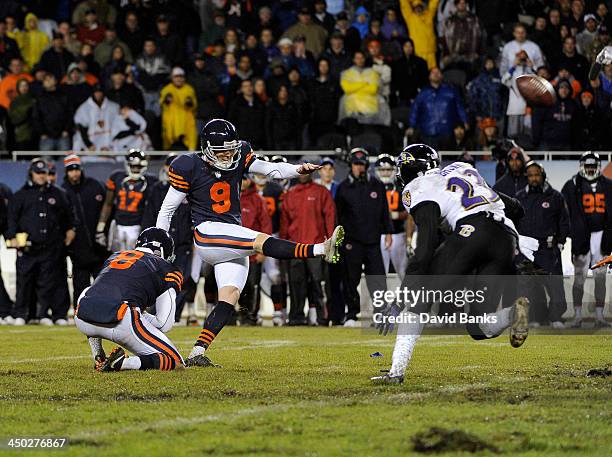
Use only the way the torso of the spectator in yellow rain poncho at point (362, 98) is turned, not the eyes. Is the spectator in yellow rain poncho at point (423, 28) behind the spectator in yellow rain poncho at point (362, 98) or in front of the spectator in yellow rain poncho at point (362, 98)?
behind

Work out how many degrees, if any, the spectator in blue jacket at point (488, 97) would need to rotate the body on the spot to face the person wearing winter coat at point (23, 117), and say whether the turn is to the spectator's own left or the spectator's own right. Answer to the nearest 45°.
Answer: approximately 90° to the spectator's own right

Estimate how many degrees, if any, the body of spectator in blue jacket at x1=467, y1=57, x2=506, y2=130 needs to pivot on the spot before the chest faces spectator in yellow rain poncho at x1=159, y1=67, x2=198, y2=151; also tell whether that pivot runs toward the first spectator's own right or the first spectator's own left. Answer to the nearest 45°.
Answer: approximately 90° to the first spectator's own right

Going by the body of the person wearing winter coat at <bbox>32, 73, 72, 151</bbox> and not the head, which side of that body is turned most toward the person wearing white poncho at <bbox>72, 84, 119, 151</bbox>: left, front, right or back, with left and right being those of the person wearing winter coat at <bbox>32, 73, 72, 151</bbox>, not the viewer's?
left

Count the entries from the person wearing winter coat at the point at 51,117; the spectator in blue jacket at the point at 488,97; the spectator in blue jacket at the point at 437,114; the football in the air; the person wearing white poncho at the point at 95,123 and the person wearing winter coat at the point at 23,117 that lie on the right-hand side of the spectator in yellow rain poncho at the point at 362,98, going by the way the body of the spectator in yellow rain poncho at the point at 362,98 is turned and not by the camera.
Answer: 3

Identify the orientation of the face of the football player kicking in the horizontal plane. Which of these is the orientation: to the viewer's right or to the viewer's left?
to the viewer's right

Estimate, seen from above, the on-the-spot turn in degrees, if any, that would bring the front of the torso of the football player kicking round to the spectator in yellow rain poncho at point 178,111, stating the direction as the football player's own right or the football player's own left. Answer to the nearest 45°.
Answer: approximately 135° to the football player's own left

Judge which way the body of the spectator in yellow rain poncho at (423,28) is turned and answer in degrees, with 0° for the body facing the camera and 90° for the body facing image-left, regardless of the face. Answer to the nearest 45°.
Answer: approximately 0°

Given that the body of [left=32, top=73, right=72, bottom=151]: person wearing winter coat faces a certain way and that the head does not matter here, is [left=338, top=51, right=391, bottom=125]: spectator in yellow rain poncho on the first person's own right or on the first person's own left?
on the first person's own left

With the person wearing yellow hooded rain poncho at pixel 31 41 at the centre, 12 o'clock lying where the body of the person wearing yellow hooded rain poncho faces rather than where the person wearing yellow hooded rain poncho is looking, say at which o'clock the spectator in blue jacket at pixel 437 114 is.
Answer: The spectator in blue jacket is roughly at 10 o'clock from the person wearing yellow hooded rain poncho.

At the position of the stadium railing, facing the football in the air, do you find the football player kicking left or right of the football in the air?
right

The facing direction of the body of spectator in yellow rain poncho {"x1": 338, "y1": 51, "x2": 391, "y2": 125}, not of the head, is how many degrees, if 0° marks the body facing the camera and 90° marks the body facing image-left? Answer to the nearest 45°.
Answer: approximately 0°

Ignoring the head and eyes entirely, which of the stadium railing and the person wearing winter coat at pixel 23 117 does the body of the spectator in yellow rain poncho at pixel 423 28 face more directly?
the stadium railing
